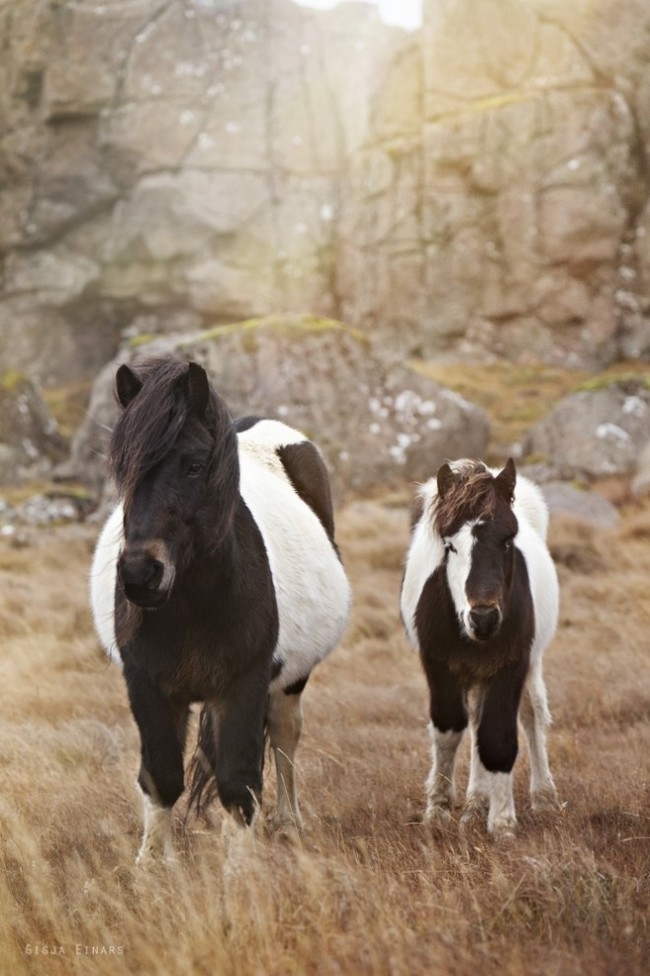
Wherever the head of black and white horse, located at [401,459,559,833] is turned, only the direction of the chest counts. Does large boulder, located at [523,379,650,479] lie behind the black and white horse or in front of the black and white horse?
behind

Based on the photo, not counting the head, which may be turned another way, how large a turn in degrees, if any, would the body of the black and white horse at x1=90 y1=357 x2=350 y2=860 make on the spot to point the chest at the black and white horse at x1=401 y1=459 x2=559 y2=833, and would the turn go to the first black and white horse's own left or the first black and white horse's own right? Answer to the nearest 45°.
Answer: approximately 135° to the first black and white horse's own left

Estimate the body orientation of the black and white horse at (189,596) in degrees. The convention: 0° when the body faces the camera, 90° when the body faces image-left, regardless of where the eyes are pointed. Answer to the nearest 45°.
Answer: approximately 0°

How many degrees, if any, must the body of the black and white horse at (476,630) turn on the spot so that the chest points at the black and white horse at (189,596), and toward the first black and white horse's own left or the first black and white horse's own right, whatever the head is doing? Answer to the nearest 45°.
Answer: approximately 45° to the first black and white horse's own right

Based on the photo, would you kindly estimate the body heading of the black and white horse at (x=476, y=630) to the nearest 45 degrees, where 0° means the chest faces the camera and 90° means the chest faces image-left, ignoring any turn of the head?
approximately 0°

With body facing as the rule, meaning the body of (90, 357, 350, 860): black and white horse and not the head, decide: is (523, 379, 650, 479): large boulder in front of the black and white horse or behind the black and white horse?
behind

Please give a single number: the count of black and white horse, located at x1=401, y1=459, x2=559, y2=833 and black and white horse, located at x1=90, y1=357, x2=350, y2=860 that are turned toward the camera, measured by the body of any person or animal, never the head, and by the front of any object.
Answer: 2

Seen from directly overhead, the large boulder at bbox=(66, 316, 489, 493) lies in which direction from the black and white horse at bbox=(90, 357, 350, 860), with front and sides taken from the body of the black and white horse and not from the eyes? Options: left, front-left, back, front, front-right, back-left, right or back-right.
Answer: back

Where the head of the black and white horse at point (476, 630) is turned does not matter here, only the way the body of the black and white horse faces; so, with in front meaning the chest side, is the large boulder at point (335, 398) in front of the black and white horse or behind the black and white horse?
behind
